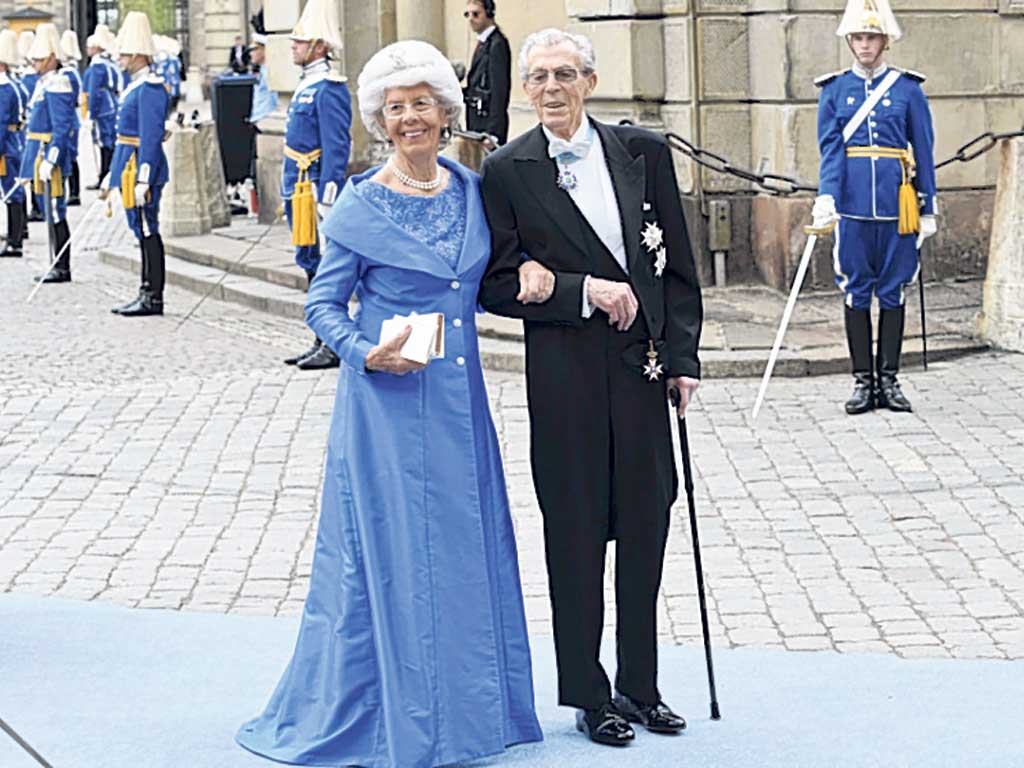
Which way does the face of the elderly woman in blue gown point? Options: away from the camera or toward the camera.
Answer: toward the camera

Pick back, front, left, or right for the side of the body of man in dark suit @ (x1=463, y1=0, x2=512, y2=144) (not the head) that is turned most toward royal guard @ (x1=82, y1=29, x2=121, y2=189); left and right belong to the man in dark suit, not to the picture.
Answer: right

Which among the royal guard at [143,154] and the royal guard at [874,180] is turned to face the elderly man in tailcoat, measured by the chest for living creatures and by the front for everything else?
the royal guard at [874,180]

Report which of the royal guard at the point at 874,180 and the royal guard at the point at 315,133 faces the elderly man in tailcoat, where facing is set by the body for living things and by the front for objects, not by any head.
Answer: the royal guard at the point at 874,180

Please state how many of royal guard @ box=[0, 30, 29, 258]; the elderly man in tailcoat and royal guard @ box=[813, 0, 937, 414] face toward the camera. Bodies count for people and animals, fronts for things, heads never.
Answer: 2

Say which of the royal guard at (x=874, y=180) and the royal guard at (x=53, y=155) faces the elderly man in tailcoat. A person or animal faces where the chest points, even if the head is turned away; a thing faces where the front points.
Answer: the royal guard at (x=874, y=180)

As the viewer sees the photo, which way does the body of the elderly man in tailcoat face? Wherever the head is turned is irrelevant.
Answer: toward the camera

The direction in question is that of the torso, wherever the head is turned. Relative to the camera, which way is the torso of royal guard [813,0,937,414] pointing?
toward the camera

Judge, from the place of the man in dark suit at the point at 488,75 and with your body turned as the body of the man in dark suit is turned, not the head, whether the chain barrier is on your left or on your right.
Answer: on your left

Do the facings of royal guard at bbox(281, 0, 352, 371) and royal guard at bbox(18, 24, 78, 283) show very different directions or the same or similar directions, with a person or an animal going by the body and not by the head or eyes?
same or similar directions

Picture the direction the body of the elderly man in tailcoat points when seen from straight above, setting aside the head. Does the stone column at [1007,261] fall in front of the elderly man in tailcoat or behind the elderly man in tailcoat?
behind
